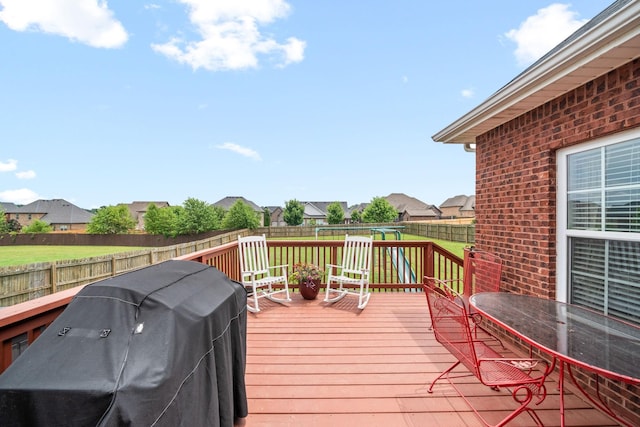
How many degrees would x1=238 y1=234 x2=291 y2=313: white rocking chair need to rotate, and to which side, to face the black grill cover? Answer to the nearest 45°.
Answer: approximately 45° to its right

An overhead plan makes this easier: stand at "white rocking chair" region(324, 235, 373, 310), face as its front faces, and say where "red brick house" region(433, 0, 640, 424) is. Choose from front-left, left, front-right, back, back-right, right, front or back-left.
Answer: left

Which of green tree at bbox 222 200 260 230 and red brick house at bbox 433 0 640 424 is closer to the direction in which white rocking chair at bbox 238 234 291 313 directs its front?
the red brick house

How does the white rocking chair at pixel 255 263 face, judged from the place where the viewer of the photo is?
facing the viewer and to the right of the viewer

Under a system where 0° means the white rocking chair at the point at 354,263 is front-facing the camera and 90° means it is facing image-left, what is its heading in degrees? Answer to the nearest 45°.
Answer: approximately 45°

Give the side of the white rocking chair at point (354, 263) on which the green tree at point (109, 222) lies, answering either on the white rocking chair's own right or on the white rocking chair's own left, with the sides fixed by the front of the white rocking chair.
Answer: on the white rocking chair's own right

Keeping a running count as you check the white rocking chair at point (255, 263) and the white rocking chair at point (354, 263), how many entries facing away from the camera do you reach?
0

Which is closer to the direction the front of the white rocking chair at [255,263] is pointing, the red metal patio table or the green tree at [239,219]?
the red metal patio table

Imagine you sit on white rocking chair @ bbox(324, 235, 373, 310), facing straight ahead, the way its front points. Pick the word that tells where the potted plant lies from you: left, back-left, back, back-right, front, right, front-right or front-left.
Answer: front-right

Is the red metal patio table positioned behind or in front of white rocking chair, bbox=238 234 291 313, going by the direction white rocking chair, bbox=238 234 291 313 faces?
in front

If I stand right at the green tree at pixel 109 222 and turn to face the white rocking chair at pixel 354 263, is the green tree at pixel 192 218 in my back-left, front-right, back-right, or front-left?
front-left

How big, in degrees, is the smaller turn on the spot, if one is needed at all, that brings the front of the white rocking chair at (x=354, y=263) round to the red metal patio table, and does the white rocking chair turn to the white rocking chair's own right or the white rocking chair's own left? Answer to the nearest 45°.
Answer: approximately 90° to the white rocking chair's own left

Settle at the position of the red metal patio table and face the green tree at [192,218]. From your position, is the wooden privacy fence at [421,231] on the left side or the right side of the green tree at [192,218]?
right

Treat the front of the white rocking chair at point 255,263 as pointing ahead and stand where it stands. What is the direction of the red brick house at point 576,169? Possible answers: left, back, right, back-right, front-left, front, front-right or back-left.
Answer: front

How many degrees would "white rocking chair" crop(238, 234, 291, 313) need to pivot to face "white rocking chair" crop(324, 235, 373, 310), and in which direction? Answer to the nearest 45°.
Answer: approximately 45° to its left

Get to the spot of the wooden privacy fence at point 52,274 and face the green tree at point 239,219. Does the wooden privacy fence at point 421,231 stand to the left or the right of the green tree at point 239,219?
right
